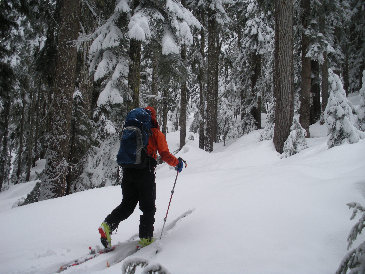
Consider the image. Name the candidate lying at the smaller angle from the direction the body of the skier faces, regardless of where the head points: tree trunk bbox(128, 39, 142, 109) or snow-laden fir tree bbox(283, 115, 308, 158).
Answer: the snow-laden fir tree

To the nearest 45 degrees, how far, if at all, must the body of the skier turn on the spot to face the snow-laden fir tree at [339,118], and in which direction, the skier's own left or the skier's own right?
0° — they already face it

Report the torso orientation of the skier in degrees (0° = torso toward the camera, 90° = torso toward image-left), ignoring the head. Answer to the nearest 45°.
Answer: approximately 225°

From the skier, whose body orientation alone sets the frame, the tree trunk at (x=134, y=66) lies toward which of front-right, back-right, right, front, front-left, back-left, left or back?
front-left

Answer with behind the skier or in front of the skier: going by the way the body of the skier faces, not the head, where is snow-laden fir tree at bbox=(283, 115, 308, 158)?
in front

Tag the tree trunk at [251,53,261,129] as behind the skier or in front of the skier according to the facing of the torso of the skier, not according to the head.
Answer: in front
